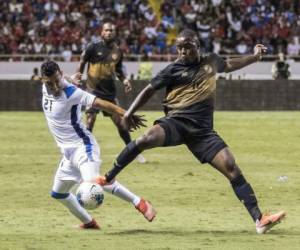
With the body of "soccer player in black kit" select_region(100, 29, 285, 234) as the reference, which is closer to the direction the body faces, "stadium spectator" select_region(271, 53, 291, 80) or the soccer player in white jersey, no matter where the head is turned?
the soccer player in white jersey

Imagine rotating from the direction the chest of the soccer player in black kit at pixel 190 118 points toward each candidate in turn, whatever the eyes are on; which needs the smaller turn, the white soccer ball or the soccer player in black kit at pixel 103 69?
the white soccer ball

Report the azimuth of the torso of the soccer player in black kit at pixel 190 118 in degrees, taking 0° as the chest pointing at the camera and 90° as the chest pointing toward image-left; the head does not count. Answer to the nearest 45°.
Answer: approximately 0°

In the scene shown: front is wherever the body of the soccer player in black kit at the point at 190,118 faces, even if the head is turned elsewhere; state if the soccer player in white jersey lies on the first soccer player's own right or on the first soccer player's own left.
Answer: on the first soccer player's own right

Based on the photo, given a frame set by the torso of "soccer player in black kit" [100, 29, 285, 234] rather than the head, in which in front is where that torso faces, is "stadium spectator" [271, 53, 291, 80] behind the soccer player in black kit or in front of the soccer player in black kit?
behind
